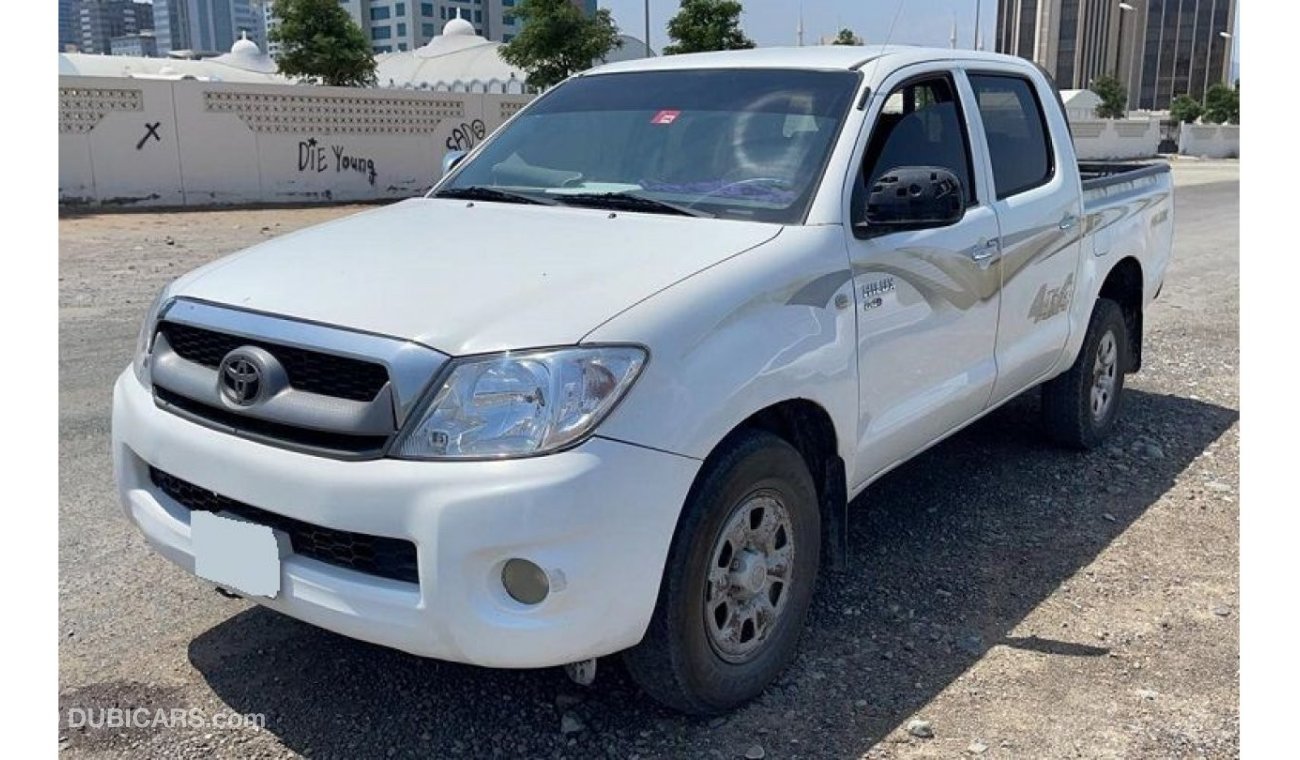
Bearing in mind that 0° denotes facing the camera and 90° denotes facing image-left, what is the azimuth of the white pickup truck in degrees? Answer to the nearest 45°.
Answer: approximately 45°

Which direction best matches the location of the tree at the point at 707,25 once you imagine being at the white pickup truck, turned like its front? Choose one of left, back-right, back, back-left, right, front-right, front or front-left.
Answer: back-right

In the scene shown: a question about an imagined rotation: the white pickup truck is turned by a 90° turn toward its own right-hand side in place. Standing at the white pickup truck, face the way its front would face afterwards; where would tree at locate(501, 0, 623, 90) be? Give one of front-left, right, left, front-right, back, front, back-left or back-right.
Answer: front-right

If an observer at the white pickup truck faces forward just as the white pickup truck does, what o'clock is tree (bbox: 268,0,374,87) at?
The tree is roughly at 4 o'clock from the white pickup truck.
